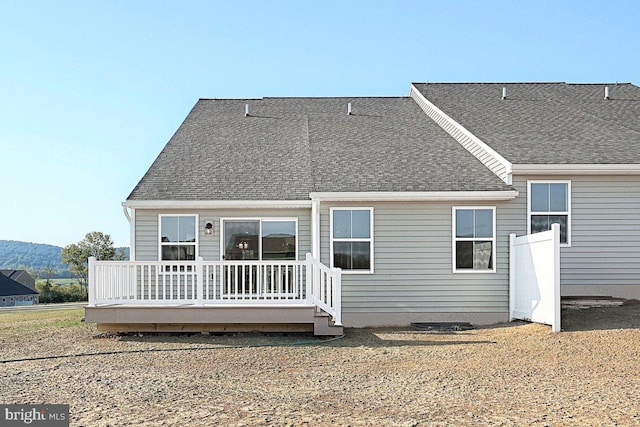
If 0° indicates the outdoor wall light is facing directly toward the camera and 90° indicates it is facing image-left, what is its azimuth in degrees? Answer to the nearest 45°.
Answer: approximately 0°

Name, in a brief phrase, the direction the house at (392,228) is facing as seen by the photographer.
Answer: facing away from the viewer
